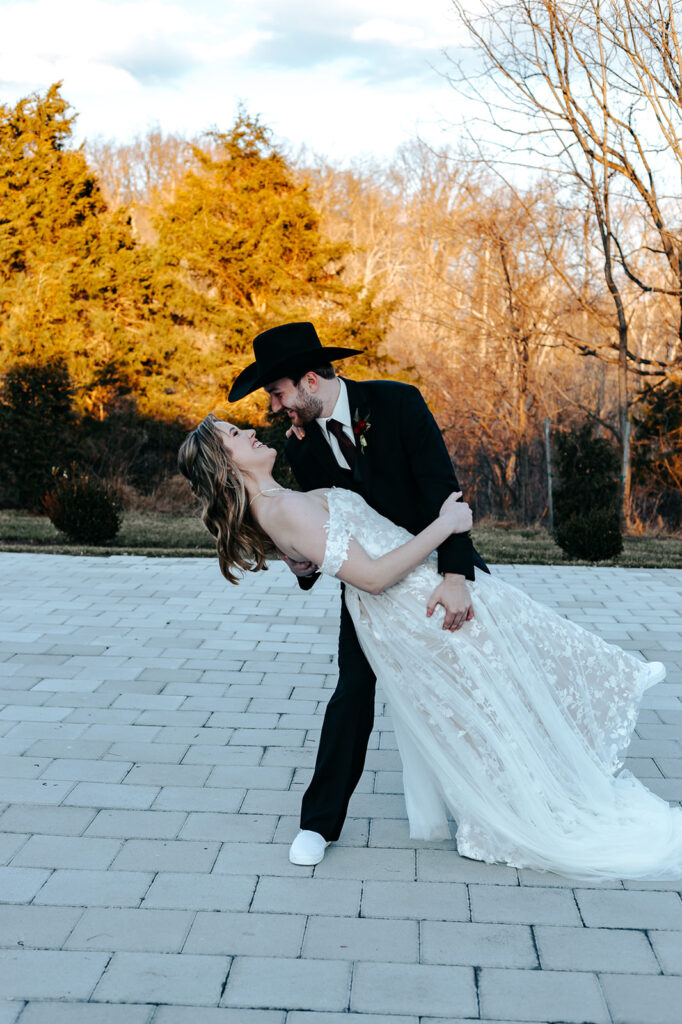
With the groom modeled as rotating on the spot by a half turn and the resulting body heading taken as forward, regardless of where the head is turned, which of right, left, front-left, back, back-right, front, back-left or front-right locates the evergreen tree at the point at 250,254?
front-left

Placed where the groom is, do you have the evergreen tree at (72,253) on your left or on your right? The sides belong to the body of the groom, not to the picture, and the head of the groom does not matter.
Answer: on your right

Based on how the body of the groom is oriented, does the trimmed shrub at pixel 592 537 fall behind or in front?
behind

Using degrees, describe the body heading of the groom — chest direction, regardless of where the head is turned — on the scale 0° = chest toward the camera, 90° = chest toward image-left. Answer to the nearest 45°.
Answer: approximately 45°

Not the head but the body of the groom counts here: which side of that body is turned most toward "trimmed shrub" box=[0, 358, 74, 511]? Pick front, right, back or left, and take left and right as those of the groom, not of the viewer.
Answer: right

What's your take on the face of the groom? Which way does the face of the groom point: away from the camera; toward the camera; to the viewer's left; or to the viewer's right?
to the viewer's left

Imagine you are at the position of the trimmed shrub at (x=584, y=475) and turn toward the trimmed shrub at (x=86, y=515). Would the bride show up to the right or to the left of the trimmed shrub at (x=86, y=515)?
left

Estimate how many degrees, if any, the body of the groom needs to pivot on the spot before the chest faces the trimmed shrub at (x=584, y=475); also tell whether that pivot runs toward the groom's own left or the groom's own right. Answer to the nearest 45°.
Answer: approximately 135° to the groom's own right
